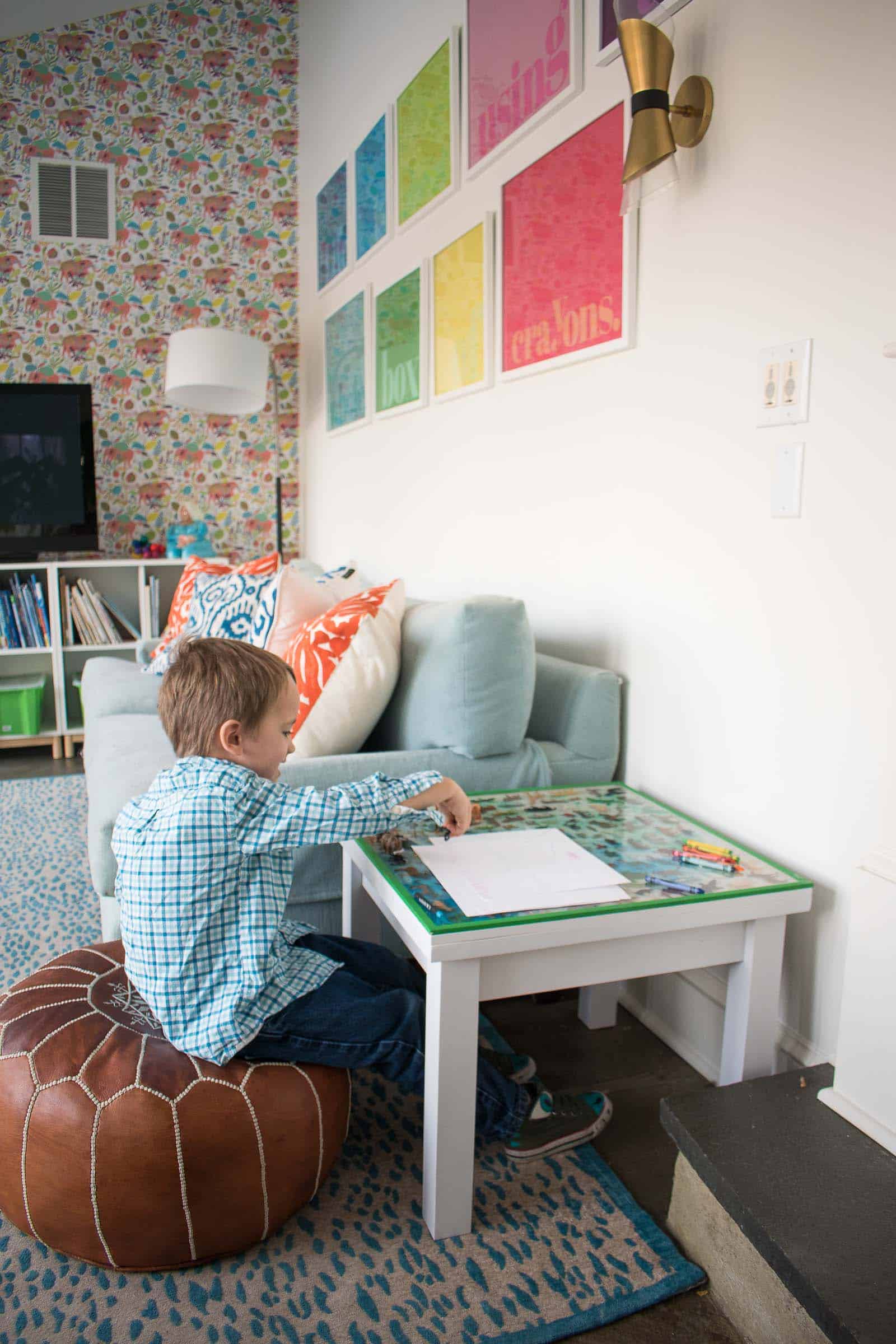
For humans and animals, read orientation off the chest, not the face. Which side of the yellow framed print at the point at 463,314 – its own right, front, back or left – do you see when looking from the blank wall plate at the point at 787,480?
left

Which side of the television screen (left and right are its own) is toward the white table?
front

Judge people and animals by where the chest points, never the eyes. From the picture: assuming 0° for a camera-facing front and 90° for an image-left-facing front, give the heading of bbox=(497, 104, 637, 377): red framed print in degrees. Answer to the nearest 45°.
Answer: approximately 45°

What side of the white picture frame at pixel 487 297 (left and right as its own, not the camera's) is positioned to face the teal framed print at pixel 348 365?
right

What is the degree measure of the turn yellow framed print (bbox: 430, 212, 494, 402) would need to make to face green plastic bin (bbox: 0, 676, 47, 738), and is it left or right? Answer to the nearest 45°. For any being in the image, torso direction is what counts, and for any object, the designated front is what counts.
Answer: approximately 90° to its right

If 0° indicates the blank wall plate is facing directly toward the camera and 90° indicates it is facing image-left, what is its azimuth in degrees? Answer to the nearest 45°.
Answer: approximately 45°

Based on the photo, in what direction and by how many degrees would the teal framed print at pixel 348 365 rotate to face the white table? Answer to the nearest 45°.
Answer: approximately 90° to its left

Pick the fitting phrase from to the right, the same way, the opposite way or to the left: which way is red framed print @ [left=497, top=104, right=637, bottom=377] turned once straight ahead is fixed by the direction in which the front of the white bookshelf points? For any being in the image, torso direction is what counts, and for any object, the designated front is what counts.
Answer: to the right

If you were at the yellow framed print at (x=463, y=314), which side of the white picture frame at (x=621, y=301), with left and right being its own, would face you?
right

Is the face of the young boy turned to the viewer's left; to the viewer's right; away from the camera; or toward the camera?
to the viewer's right
